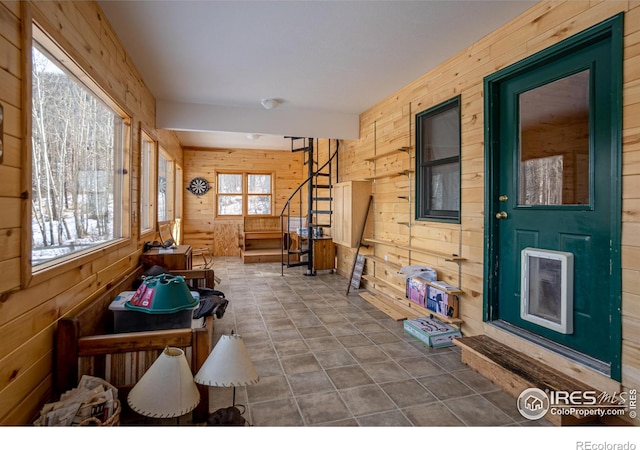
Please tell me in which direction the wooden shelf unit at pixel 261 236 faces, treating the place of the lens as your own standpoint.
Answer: facing the viewer

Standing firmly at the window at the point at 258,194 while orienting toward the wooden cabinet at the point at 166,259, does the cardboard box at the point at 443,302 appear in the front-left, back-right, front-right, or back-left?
front-left

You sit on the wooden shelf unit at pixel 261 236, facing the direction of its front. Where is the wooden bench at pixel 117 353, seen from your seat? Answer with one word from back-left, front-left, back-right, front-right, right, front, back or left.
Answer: front

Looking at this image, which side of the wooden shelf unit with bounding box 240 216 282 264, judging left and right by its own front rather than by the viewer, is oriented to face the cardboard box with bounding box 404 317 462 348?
front

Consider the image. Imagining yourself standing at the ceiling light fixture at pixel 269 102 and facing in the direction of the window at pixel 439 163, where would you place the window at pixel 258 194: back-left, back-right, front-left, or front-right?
back-left

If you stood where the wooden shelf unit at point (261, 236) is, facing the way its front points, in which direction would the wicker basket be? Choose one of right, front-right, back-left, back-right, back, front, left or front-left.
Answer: front

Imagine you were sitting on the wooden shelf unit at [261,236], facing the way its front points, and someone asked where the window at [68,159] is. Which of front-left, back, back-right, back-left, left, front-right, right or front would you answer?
front

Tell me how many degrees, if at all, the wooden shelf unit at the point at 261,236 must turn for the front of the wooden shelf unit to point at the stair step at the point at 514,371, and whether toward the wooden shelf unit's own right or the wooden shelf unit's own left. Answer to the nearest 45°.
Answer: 0° — it already faces it

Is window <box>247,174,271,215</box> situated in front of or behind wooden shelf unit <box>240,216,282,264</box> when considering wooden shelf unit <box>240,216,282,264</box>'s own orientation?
behind

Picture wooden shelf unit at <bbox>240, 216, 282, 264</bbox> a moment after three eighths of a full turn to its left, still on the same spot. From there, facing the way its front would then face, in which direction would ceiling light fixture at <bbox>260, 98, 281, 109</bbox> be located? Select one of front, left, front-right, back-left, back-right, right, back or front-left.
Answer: back-right

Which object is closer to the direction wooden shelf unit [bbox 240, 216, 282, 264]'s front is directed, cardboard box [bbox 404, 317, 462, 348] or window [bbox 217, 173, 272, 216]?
the cardboard box
